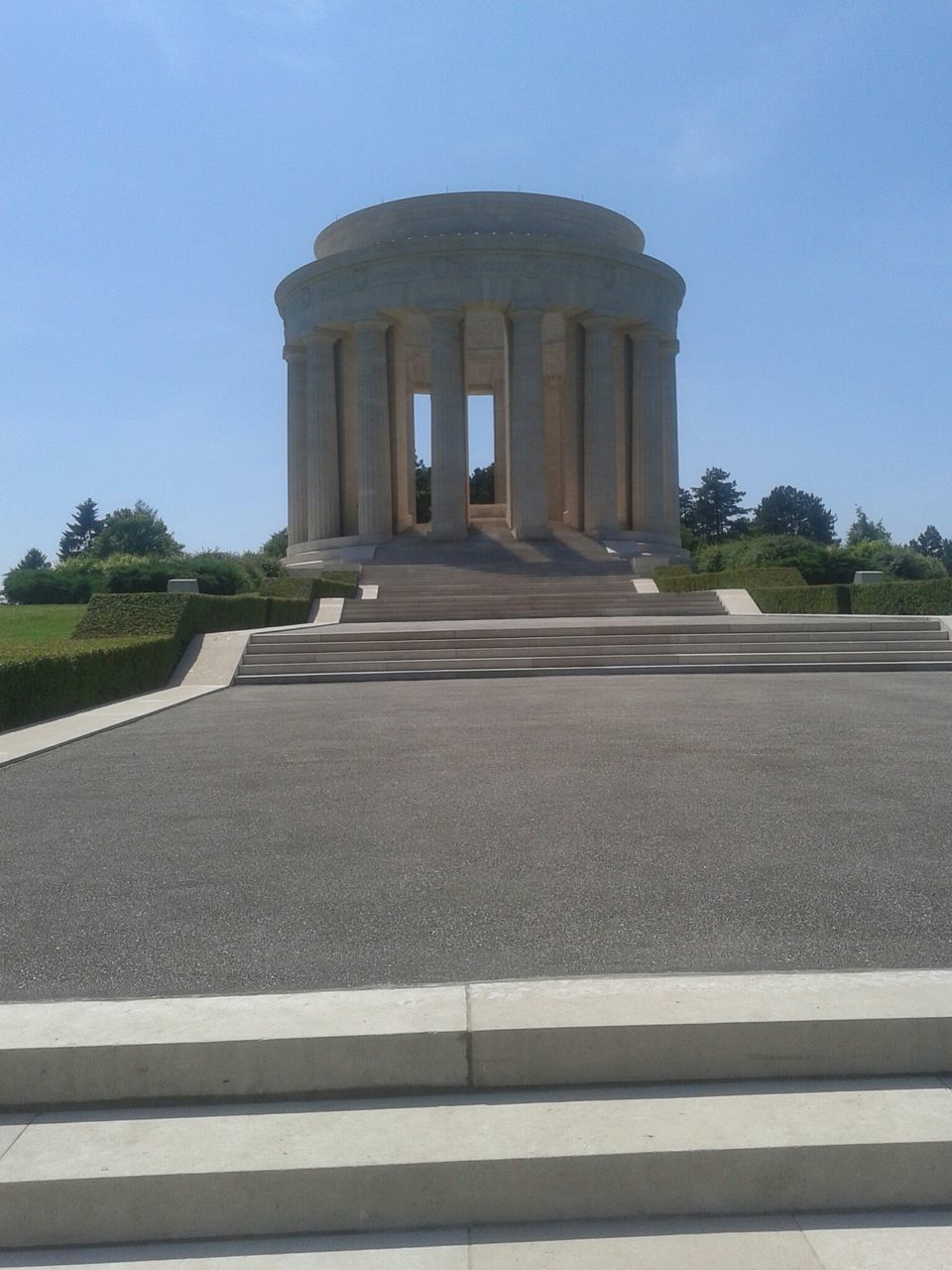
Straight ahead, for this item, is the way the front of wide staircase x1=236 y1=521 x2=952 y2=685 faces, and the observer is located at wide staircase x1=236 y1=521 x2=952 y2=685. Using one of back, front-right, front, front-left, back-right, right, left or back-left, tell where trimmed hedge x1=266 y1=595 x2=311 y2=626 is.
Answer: back-right

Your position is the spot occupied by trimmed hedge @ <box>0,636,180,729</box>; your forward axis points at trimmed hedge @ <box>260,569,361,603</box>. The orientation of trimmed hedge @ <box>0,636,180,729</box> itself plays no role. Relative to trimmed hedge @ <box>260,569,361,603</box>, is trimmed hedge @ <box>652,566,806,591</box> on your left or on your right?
right

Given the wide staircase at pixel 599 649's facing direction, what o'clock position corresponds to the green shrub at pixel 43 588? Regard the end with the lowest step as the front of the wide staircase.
The green shrub is roughly at 4 o'clock from the wide staircase.

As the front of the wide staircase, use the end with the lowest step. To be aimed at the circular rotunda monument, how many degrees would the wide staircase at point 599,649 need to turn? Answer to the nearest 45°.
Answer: approximately 180°

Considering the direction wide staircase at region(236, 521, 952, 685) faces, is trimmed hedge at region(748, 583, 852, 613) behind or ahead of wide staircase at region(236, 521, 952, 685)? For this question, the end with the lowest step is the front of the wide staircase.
behind

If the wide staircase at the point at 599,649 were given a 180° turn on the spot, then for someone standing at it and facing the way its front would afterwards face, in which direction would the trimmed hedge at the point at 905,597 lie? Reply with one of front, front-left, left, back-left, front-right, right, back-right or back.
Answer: front-right

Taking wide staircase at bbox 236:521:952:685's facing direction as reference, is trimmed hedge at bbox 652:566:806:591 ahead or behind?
behind

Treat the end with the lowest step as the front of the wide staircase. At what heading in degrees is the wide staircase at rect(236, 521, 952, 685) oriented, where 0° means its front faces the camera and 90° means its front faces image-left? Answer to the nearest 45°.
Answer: approximately 0°

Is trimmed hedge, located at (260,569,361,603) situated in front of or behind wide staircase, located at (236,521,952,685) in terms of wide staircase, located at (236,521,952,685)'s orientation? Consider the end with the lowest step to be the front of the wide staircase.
behind

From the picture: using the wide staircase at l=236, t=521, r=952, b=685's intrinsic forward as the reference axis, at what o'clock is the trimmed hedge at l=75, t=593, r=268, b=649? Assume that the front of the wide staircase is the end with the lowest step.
The trimmed hedge is roughly at 3 o'clock from the wide staircase.
